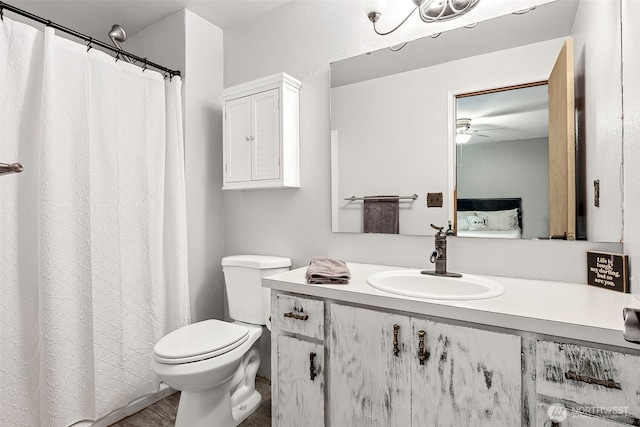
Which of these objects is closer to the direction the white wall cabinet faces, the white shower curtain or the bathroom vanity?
the white shower curtain

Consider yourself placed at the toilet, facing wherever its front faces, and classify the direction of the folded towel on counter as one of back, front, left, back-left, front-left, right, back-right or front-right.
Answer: left

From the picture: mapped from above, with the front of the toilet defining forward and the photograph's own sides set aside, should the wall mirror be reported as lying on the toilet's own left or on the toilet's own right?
on the toilet's own left

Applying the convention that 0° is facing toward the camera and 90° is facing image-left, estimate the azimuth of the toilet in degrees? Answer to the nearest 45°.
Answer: approximately 45°

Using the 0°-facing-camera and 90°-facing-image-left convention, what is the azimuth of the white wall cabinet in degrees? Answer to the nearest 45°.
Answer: approximately 45°

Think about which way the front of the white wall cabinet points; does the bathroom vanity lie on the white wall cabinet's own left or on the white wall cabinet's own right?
on the white wall cabinet's own left

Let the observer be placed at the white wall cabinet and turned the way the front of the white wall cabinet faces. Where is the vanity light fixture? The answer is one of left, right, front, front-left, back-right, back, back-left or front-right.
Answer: left

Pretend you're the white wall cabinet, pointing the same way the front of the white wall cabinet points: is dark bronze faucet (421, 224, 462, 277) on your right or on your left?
on your left

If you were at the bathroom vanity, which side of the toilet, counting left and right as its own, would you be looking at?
left
